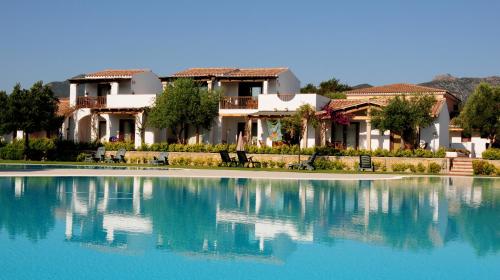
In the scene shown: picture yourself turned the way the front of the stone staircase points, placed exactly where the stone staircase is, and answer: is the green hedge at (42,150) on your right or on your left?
on your right

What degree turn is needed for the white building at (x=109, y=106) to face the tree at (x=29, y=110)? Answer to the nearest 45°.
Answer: approximately 45° to its right

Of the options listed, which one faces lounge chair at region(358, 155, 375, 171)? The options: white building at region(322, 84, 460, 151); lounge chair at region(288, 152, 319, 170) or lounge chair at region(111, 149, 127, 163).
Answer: the white building

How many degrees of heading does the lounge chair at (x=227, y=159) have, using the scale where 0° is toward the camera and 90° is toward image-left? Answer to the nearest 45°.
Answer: approximately 315°

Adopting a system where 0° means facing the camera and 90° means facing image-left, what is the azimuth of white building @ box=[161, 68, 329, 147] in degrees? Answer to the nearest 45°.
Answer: approximately 0°

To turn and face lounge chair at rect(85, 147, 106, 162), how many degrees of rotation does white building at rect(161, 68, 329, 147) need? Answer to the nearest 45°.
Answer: approximately 90° to its right

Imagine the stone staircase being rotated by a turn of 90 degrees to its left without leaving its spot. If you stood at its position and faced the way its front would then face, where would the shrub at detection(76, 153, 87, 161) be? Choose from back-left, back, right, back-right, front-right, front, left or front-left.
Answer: back

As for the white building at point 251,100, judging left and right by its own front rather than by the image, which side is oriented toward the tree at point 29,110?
right

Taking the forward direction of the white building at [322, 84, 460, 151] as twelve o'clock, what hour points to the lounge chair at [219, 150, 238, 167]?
The lounge chair is roughly at 2 o'clock from the white building.
